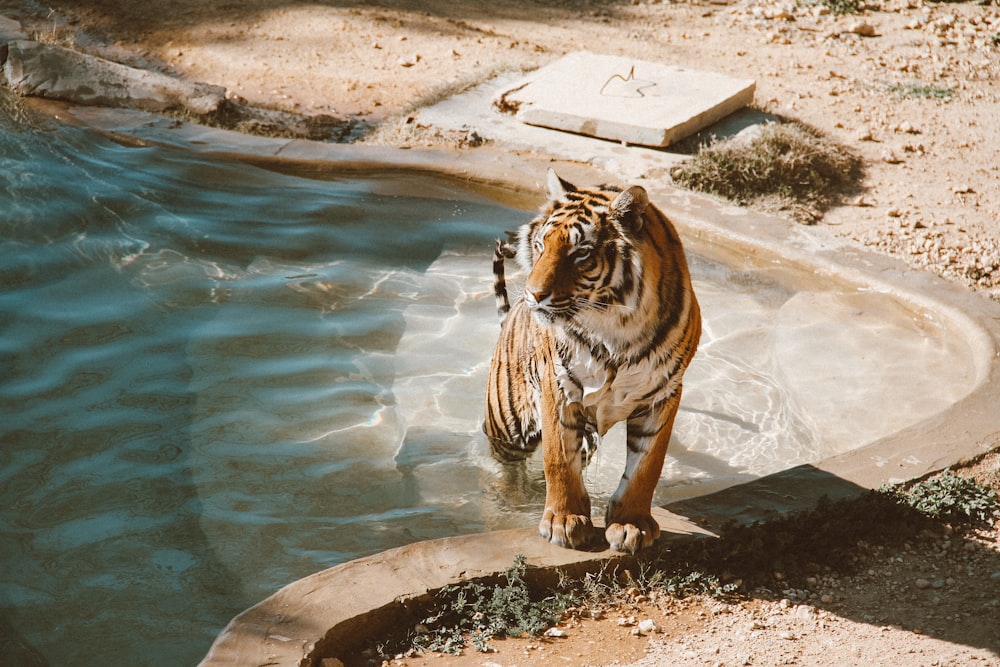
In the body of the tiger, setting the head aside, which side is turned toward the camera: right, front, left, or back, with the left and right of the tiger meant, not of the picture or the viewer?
front

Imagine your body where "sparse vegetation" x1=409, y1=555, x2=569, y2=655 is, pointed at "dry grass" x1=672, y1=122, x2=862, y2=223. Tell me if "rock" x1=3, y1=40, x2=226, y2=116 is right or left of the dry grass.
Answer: left

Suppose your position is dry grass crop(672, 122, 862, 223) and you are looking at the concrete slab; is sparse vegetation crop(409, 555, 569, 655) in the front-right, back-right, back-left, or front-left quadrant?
back-left

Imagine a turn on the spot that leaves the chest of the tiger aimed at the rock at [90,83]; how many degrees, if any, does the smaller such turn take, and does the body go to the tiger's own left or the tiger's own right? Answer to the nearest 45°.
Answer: approximately 135° to the tiger's own right

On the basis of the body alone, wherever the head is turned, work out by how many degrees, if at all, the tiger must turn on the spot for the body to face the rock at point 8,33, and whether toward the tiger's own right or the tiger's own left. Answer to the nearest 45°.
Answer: approximately 135° to the tiger's own right

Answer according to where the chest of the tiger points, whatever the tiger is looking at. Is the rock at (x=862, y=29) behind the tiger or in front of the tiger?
behind

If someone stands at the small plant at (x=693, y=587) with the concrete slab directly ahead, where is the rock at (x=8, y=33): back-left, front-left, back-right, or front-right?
front-left
